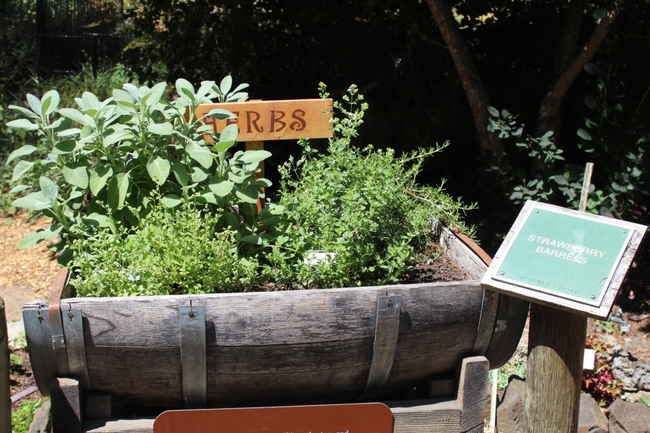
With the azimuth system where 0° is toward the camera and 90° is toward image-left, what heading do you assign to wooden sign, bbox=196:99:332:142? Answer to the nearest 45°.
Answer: approximately 0°

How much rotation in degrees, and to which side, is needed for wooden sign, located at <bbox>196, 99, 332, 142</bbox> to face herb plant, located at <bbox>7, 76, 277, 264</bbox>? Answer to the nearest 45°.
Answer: approximately 45° to its right

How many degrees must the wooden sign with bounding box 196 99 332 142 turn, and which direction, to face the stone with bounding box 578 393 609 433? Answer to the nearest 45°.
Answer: approximately 90° to its left
